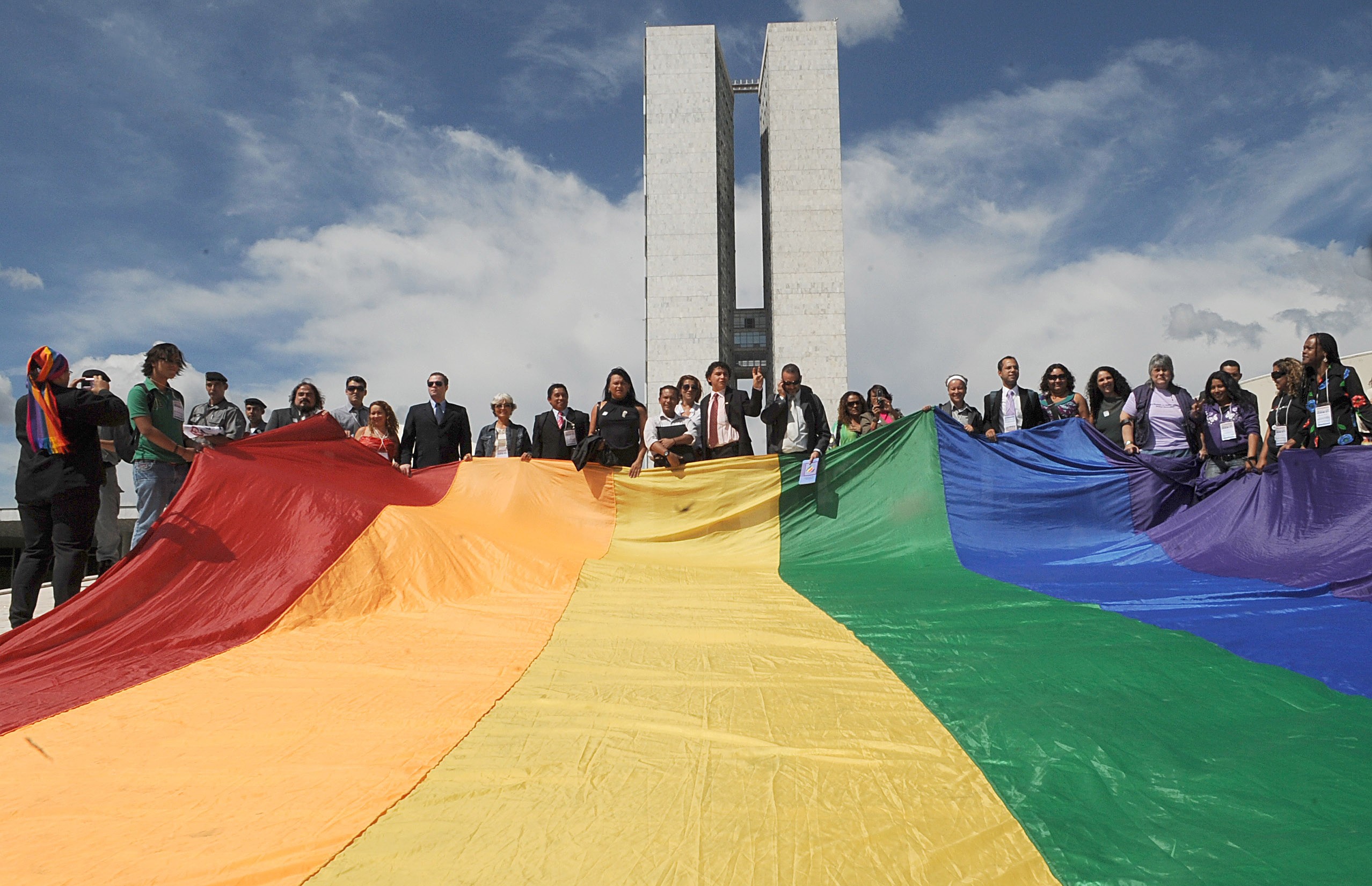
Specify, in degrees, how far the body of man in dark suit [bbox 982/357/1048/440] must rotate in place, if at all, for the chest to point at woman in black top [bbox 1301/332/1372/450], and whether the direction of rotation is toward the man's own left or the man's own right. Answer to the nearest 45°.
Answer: approximately 45° to the man's own left

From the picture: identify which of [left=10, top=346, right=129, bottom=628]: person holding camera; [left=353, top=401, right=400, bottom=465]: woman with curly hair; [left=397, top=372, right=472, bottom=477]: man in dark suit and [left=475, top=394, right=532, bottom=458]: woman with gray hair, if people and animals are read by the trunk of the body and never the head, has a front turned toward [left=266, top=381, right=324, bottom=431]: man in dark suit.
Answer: the person holding camera

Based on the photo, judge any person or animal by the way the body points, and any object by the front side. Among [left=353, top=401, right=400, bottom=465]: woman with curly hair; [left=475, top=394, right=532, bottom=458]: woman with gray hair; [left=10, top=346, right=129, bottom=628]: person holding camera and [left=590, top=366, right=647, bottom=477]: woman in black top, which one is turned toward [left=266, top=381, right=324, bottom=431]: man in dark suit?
the person holding camera

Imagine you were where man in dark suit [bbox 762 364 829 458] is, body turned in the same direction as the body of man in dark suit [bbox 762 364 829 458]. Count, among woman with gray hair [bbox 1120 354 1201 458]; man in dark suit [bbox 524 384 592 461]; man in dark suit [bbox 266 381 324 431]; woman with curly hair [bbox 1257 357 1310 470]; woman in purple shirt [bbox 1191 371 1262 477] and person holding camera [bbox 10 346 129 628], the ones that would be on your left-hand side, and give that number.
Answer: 3

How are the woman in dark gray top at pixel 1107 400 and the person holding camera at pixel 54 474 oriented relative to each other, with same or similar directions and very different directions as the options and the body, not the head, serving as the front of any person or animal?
very different directions
